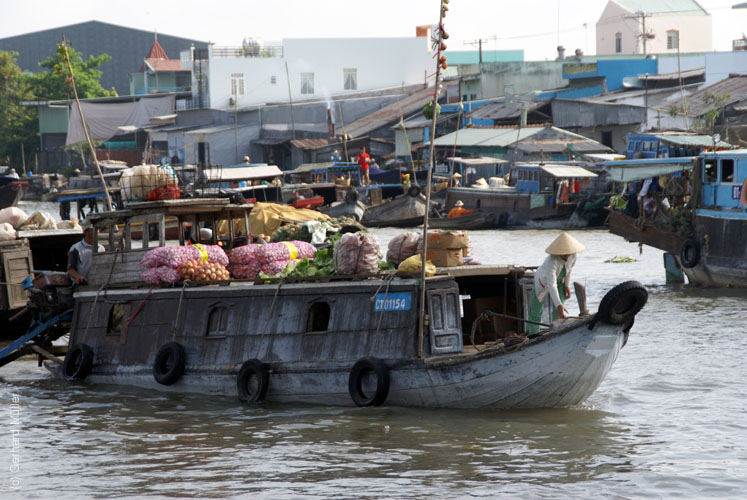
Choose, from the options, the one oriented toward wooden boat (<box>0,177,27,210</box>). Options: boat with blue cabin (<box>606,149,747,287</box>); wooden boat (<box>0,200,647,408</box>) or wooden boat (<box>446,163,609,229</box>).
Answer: wooden boat (<box>446,163,609,229</box>)

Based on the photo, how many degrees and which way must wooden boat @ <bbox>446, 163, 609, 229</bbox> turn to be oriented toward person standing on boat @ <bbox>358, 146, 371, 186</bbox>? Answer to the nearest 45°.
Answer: approximately 45° to its right

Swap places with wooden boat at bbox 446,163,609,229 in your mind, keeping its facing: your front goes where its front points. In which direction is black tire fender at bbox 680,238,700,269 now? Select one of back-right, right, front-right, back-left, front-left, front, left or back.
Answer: left

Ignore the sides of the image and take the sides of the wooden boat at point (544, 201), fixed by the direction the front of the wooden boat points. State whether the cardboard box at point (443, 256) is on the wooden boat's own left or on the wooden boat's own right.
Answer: on the wooden boat's own left

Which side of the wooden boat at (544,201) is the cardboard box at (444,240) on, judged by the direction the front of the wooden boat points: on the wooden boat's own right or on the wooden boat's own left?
on the wooden boat's own left

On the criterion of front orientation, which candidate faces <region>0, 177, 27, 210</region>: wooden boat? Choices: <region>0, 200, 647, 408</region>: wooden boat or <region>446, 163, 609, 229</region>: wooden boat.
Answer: <region>446, 163, 609, 229</region>: wooden boat

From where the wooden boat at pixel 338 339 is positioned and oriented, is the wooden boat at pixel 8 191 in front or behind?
behind

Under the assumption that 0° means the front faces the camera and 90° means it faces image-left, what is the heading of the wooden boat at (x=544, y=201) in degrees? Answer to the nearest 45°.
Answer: approximately 90°

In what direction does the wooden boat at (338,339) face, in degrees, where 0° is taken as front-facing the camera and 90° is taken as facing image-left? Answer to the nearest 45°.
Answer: approximately 315°

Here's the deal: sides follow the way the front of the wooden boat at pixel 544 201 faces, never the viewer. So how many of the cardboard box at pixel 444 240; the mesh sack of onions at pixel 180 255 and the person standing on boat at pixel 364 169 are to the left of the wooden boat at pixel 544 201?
2

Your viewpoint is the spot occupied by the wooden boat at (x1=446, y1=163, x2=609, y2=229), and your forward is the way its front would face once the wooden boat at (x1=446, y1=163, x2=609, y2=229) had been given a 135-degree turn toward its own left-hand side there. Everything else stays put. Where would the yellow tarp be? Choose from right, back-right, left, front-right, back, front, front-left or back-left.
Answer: right

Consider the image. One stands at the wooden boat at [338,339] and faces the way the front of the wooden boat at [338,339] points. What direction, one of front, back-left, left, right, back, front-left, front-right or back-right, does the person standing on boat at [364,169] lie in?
back-left
